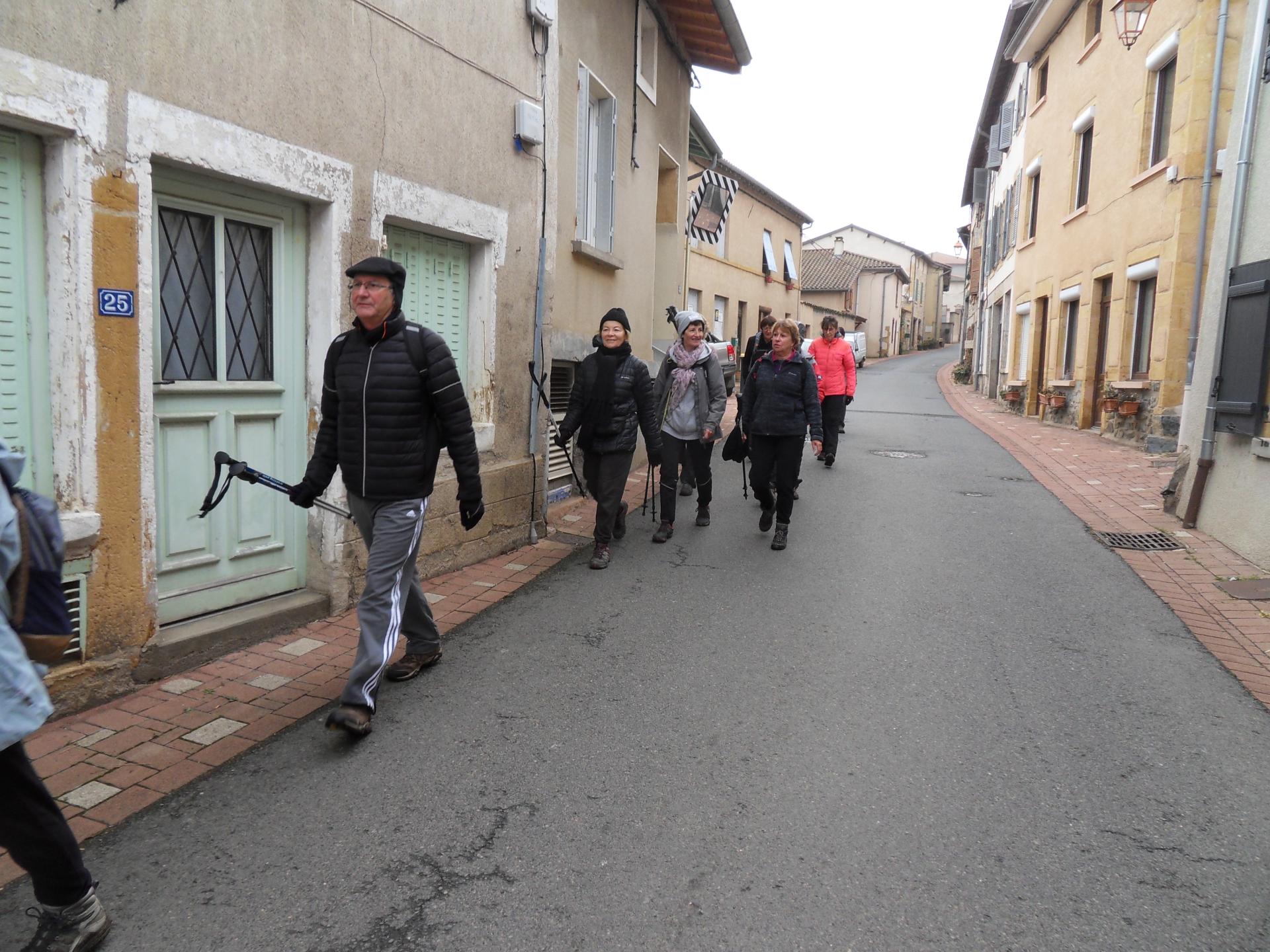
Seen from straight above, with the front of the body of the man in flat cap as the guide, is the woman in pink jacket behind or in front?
behind

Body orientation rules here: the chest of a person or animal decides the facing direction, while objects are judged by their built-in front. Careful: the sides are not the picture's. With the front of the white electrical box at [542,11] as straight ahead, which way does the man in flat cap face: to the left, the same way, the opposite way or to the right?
to the right

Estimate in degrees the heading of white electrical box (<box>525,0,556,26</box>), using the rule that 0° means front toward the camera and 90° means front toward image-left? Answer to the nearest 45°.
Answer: approximately 315°

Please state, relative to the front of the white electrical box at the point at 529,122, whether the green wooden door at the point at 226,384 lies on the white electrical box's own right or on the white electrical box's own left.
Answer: on the white electrical box's own right

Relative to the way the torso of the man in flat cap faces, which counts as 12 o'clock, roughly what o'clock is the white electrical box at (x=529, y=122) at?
The white electrical box is roughly at 5 o'clock from the man in flat cap.

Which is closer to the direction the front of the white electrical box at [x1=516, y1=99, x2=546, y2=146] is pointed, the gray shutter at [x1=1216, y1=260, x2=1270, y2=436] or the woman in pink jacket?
the gray shutter
